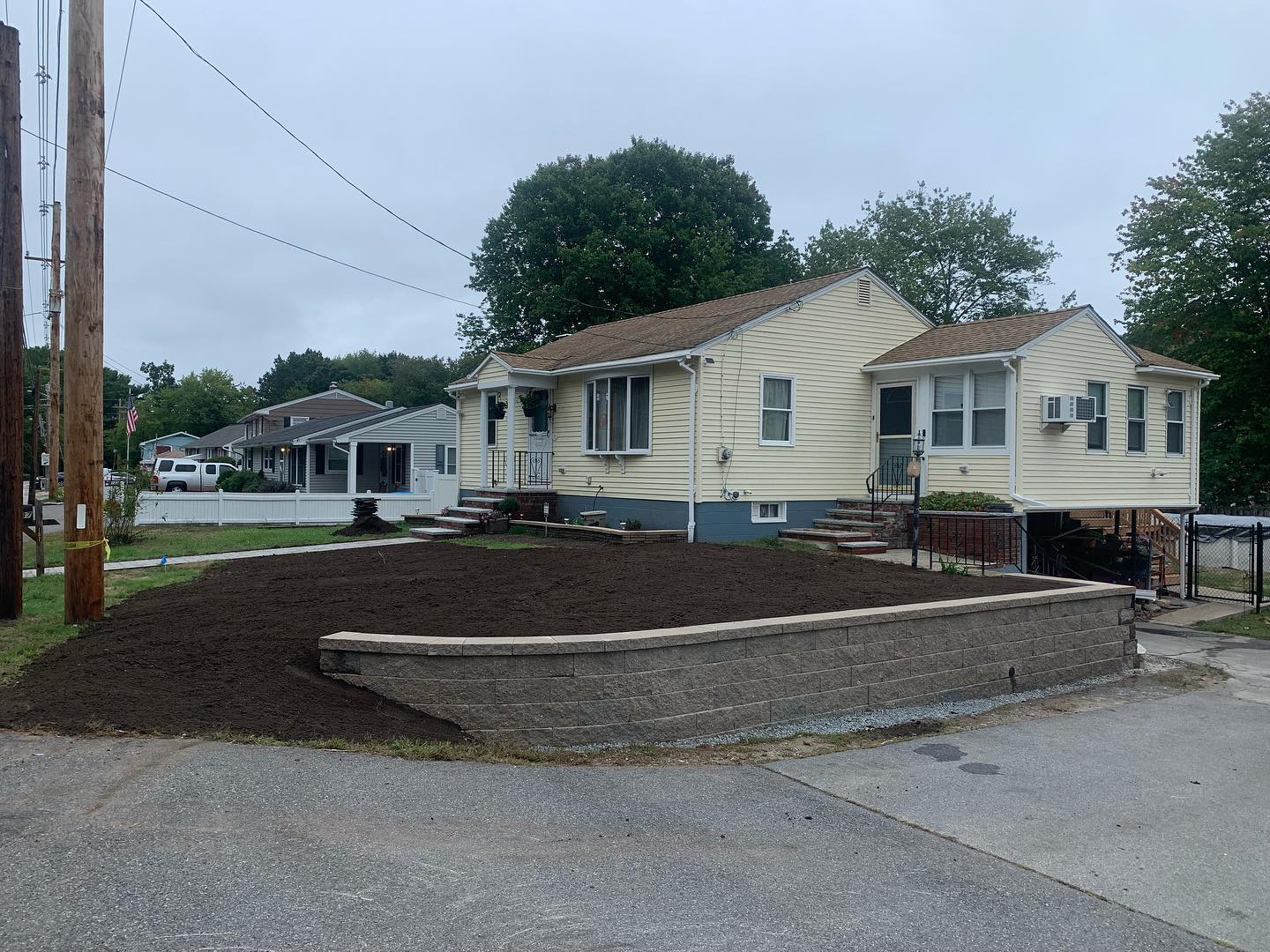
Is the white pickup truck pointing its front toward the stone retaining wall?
no

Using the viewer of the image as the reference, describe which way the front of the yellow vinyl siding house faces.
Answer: facing the viewer and to the left of the viewer

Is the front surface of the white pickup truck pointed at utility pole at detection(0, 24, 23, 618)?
no

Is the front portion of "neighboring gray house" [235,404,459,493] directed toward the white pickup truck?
no

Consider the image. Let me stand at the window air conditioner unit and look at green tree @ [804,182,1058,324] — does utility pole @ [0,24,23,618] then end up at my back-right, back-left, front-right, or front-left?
back-left

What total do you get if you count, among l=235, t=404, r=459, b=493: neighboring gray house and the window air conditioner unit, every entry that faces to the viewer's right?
0

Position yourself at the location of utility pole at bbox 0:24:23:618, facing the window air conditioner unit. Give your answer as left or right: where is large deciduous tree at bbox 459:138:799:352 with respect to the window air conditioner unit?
left
